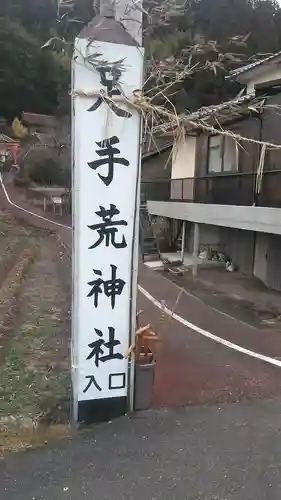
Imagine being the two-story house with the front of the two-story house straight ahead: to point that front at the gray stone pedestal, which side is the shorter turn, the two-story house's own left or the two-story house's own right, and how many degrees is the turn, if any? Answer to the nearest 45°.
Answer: approximately 45° to the two-story house's own left

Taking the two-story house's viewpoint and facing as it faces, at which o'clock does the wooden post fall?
The wooden post is roughly at 11 o'clock from the two-story house.

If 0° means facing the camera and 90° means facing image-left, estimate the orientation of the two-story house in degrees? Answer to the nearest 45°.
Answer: approximately 45°
